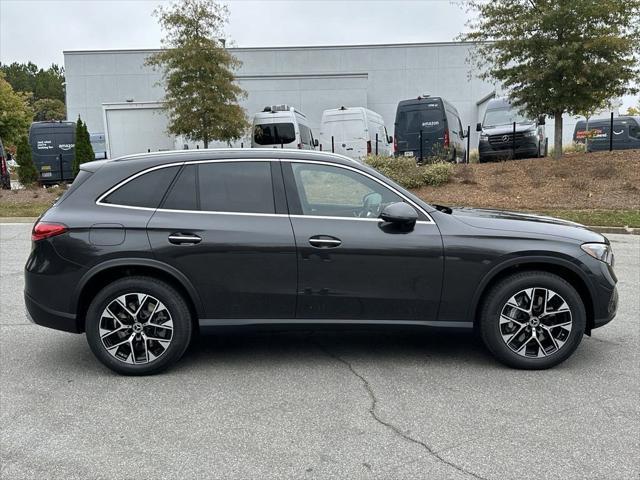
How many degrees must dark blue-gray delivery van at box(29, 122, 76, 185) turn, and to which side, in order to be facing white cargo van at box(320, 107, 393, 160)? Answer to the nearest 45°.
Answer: approximately 135° to its right

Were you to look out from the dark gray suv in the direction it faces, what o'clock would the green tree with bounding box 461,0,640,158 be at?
The green tree is roughly at 10 o'clock from the dark gray suv.

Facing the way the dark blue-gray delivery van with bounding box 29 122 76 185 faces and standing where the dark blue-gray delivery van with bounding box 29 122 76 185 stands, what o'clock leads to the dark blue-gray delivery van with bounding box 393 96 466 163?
the dark blue-gray delivery van with bounding box 393 96 466 163 is roughly at 4 o'clock from the dark blue-gray delivery van with bounding box 29 122 76 185.

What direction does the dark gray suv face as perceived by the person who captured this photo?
facing to the right of the viewer

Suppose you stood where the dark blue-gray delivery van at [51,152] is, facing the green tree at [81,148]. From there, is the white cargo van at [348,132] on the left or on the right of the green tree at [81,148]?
left

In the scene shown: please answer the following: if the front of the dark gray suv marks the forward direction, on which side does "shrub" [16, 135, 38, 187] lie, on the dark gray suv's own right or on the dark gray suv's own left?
on the dark gray suv's own left

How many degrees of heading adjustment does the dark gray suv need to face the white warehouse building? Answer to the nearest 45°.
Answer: approximately 90° to its left

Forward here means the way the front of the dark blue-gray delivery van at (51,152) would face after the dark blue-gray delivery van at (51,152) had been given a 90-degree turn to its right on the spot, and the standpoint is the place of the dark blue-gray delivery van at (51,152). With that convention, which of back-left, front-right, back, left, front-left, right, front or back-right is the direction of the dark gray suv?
right

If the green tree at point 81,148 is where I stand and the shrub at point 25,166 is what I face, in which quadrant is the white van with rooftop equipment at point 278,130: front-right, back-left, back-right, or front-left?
back-right

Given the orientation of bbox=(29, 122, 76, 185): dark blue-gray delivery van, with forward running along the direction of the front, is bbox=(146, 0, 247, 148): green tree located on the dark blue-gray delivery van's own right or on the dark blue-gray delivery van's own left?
on the dark blue-gray delivery van's own right

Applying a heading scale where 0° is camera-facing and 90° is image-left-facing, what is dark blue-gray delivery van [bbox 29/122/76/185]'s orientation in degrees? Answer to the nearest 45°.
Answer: approximately 180°

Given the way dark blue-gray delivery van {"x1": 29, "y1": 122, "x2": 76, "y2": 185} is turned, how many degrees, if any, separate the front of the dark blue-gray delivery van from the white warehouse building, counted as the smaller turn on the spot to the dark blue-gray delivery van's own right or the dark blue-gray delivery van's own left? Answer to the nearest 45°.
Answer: approximately 90° to the dark blue-gray delivery van's own right

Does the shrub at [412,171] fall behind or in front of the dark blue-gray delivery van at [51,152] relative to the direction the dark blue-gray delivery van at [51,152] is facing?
behind
